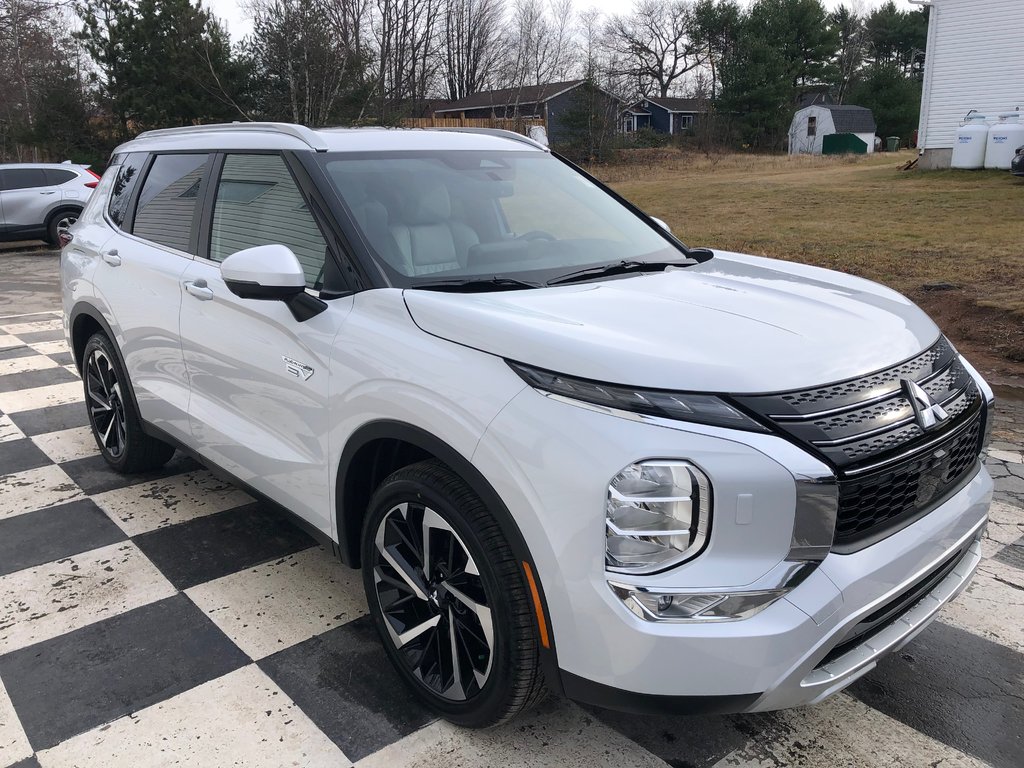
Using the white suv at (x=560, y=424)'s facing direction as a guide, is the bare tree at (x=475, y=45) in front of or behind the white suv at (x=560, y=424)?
behind

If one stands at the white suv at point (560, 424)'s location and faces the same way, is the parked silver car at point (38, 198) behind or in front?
behind

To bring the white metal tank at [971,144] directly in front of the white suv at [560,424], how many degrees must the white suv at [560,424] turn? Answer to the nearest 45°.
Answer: approximately 90° to its left

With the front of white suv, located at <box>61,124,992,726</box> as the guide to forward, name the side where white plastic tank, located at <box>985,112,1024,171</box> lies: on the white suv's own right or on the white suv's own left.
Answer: on the white suv's own left

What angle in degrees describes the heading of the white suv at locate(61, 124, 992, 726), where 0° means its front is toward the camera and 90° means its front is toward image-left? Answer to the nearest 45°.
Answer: approximately 315°

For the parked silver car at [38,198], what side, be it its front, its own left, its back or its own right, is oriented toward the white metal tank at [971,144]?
back

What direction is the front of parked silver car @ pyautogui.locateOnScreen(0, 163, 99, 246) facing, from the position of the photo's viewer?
facing to the left of the viewer

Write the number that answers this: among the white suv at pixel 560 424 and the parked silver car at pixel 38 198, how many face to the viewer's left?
1

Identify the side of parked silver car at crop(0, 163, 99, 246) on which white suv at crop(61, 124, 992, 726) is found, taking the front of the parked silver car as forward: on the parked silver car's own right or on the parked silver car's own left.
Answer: on the parked silver car's own left

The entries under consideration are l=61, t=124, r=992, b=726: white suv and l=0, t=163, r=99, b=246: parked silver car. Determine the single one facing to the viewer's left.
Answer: the parked silver car

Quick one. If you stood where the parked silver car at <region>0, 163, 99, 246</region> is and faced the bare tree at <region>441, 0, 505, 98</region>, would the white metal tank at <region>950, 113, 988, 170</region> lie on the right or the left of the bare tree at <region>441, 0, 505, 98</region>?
right

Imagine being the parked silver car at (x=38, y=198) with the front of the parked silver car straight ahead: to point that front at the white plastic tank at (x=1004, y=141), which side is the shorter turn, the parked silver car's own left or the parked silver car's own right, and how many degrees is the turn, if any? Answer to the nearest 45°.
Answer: approximately 180°
